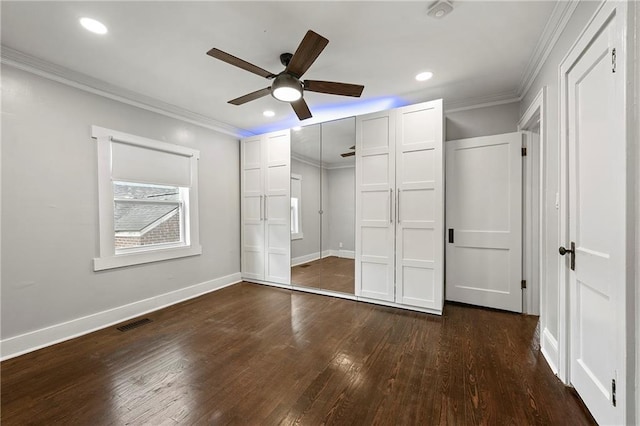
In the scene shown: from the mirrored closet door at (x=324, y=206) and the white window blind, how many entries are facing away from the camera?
0

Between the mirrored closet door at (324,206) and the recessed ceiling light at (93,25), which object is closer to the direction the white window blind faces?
the mirrored closet door

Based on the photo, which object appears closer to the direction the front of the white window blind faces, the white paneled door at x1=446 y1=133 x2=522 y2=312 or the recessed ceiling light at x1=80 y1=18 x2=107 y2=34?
the white paneled door

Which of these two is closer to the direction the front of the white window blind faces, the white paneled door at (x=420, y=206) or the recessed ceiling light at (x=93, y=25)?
the white paneled door

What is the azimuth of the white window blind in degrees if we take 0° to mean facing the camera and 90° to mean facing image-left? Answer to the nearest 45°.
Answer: approximately 315°

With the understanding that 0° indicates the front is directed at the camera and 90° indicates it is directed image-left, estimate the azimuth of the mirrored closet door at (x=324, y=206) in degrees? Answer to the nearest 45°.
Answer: approximately 45°

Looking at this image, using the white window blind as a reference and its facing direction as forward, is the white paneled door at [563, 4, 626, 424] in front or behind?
in front

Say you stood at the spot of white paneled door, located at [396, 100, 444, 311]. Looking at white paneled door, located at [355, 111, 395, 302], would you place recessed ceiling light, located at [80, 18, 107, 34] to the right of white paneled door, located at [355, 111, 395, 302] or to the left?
left

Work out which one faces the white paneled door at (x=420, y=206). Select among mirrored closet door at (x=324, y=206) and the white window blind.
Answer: the white window blind

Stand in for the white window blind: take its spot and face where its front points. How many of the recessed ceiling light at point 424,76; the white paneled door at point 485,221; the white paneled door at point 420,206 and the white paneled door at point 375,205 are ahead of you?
4

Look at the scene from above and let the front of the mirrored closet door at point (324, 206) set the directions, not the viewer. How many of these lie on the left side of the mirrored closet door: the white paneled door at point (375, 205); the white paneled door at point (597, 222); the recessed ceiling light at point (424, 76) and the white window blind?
3

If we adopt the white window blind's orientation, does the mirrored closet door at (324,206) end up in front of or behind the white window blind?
in front

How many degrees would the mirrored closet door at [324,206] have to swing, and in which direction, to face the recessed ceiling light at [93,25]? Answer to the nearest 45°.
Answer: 0° — it already faces it

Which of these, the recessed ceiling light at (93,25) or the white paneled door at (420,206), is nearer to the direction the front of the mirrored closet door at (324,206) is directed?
the recessed ceiling light

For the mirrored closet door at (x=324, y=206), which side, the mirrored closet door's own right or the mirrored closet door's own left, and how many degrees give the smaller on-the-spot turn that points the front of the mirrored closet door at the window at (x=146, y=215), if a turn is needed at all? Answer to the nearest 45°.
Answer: approximately 45° to the mirrored closet door's own right

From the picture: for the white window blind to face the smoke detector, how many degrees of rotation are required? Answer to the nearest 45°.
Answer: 0° — it already faces it
